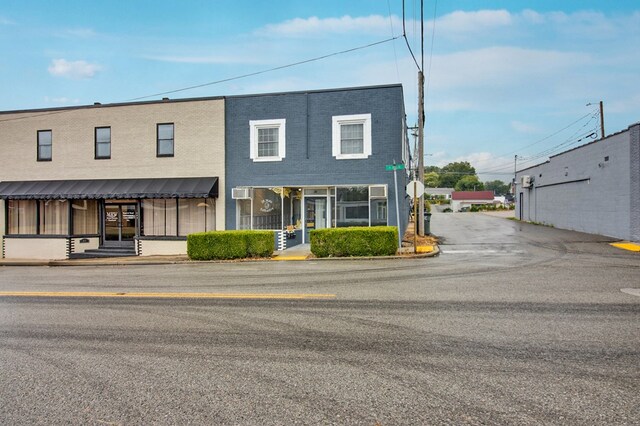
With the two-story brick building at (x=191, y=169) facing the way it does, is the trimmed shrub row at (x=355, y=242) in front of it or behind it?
in front

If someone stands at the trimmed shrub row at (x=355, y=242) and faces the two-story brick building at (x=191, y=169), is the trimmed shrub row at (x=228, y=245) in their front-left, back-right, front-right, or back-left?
front-left

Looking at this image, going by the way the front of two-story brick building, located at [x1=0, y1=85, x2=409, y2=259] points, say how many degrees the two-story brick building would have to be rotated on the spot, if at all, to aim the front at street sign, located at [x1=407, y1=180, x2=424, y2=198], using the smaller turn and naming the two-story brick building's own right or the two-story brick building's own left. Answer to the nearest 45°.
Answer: approximately 45° to the two-story brick building's own left

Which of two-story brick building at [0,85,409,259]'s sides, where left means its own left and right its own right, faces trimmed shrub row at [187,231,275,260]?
front

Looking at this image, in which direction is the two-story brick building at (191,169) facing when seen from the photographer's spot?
facing the viewer

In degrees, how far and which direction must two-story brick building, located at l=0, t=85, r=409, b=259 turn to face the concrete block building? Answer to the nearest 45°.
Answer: approximately 90° to its left
